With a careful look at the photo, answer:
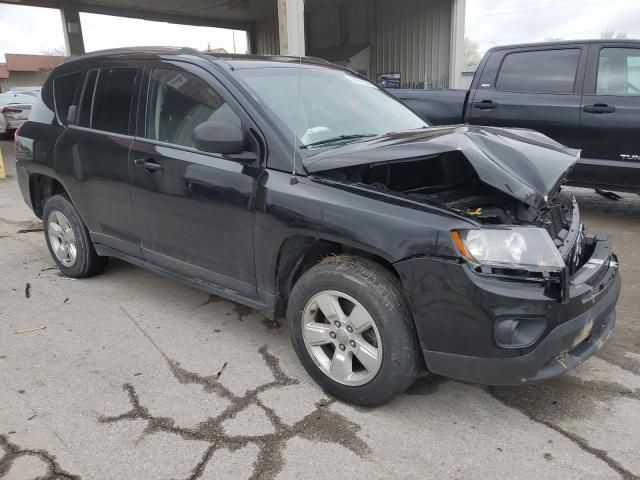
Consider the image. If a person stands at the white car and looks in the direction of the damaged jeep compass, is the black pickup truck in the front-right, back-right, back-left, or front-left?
front-left

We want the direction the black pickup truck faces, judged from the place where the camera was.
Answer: facing to the right of the viewer

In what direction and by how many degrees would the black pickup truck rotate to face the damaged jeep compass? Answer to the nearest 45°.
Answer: approximately 90° to its right

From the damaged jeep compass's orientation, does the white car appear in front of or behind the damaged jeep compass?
behind

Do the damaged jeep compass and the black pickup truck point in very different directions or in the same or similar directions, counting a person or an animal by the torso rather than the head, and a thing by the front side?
same or similar directions

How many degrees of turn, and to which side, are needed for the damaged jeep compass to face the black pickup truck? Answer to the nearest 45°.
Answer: approximately 90° to its left

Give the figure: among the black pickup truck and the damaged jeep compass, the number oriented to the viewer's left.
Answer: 0

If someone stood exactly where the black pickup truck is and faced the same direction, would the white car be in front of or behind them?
behind
